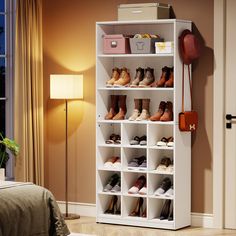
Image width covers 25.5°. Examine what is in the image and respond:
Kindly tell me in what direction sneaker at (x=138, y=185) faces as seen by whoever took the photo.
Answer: facing the viewer and to the left of the viewer

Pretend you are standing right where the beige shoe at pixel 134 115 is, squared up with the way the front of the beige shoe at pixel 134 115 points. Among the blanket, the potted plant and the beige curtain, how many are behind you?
0

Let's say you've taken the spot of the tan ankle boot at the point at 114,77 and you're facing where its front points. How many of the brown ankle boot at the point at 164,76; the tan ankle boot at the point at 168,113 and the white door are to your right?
0

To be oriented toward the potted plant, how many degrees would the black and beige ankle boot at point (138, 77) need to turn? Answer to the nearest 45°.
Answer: approximately 45° to its right

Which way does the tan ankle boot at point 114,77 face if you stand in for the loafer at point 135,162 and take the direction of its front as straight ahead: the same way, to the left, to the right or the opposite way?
the same way

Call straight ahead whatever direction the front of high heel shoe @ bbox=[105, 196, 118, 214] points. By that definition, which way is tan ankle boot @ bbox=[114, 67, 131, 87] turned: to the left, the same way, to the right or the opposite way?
the same way

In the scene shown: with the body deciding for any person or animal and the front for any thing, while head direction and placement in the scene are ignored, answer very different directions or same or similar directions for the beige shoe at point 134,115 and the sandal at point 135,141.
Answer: same or similar directions

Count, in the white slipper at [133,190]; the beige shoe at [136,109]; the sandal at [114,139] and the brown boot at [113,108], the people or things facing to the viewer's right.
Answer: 0

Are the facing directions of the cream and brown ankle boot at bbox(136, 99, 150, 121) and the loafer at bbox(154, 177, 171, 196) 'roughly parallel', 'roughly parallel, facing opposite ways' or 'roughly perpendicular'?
roughly parallel
